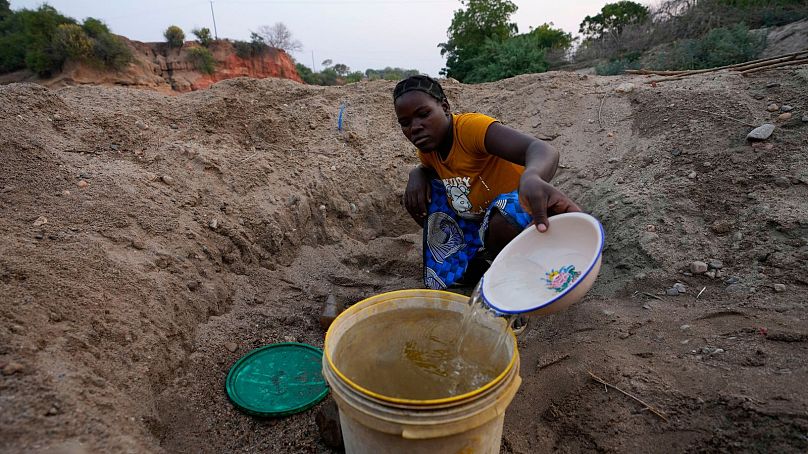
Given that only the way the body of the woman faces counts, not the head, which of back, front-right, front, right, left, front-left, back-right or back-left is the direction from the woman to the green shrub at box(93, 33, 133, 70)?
right

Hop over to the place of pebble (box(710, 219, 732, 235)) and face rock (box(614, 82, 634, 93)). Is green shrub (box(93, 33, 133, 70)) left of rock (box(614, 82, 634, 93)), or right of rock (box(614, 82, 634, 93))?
left

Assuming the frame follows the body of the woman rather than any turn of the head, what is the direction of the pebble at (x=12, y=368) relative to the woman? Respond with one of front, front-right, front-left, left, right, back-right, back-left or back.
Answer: front

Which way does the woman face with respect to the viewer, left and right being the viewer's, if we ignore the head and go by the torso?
facing the viewer and to the left of the viewer

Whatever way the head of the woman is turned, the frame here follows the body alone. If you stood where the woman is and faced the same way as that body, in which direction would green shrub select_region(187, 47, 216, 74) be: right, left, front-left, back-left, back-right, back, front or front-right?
right

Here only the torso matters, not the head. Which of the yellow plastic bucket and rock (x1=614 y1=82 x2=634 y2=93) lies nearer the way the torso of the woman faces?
the yellow plastic bucket

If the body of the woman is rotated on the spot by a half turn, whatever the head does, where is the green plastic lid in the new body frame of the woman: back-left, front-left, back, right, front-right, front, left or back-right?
back

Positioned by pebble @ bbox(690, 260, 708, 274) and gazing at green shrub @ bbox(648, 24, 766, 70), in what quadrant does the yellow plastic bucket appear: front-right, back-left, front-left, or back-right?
back-left

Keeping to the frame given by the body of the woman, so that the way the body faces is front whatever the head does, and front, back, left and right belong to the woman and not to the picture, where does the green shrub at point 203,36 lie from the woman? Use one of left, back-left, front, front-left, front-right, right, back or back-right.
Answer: right

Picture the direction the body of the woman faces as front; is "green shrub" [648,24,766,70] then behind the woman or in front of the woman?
behind

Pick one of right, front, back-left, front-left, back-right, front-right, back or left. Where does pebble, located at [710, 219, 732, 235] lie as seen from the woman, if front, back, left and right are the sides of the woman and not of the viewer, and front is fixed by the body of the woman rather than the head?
back-left

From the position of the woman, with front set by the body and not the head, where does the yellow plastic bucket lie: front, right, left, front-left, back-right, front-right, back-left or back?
front-left
